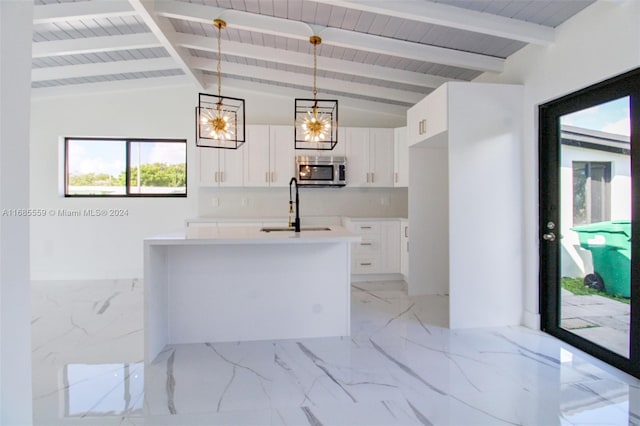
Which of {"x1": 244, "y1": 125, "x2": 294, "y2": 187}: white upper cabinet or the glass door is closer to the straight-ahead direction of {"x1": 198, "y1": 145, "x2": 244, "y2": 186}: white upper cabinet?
the glass door

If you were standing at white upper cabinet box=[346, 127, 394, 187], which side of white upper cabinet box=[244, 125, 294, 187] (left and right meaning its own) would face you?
left

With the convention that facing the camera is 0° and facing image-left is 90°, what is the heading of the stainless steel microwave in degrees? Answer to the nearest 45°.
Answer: approximately 0°

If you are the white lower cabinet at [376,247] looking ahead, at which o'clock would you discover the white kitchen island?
The white kitchen island is roughly at 1 o'clock from the white lower cabinet.

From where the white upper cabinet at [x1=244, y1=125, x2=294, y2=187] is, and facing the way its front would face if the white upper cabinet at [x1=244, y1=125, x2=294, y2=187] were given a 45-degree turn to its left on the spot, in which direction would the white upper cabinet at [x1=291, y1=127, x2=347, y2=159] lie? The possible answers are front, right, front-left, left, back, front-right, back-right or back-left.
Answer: front-left

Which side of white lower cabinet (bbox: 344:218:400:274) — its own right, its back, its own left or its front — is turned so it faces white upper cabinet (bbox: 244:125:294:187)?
right

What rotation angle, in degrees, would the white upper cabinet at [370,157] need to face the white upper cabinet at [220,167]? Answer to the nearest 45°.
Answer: approximately 90° to its right

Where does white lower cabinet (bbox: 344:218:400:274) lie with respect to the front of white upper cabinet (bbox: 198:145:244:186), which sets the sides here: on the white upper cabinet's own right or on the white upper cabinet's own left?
on the white upper cabinet's own left
